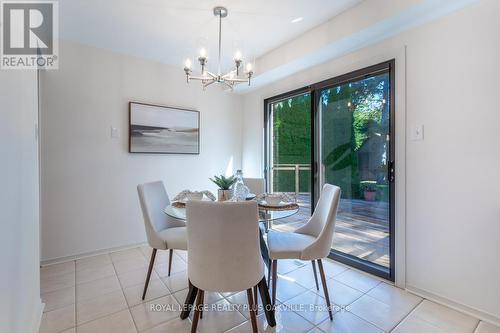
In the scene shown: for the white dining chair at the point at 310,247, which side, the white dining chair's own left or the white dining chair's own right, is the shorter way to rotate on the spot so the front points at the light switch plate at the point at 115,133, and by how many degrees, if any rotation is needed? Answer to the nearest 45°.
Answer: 0° — it already faces it

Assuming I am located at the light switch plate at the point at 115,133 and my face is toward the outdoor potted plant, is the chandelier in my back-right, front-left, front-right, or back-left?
front-right

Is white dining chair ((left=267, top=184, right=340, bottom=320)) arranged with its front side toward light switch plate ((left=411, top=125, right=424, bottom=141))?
no

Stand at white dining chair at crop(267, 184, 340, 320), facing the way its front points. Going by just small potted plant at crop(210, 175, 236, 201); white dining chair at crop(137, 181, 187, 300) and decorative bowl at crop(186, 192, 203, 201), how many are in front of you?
3

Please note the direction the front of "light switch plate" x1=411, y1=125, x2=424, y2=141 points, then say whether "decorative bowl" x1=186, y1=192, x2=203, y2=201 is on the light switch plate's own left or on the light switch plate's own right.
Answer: on the light switch plate's own right

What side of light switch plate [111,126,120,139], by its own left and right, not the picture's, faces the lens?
front

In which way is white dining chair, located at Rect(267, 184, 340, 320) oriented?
to the viewer's left

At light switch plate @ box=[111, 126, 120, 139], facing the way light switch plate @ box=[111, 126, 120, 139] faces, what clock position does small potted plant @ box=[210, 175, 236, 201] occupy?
The small potted plant is roughly at 11 o'clock from the light switch plate.

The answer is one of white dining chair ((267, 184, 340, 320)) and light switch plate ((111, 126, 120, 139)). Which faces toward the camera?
the light switch plate

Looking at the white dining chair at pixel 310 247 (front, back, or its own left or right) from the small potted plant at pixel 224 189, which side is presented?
front

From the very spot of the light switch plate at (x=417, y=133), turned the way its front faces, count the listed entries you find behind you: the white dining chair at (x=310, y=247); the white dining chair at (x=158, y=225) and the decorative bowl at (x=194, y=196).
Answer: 0

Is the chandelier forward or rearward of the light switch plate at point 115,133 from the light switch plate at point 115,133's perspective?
forward

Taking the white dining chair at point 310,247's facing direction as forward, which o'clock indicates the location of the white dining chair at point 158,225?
the white dining chair at point 158,225 is roughly at 12 o'clock from the white dining chair at point 310,247.
